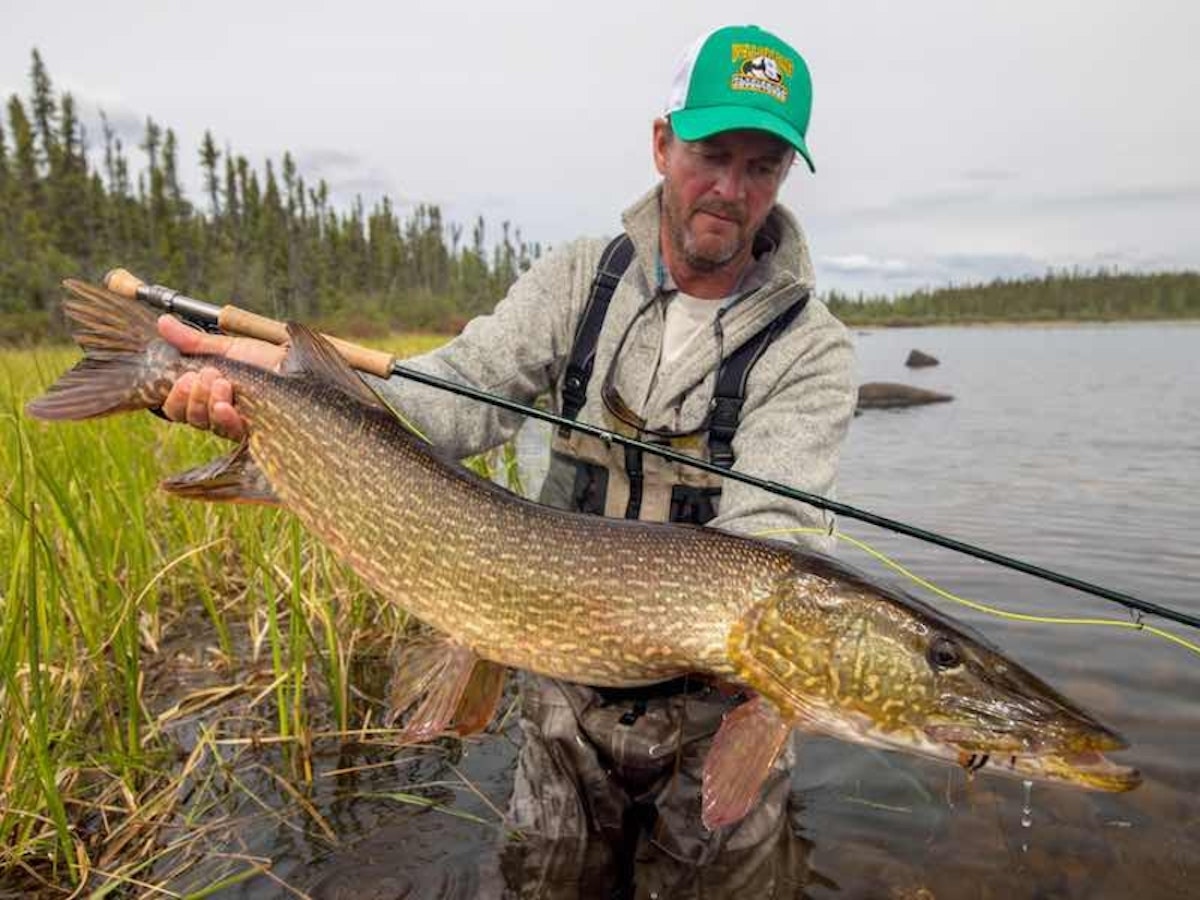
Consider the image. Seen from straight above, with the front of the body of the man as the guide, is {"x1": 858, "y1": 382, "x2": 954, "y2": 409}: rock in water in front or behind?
behind

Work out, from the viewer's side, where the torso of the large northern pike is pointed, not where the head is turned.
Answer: to the viewer's right

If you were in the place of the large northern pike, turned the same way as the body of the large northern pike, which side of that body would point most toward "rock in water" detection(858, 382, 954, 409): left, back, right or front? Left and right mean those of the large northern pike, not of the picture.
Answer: left

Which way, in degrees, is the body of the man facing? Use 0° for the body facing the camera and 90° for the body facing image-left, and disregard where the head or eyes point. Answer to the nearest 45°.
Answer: approximately 0°
